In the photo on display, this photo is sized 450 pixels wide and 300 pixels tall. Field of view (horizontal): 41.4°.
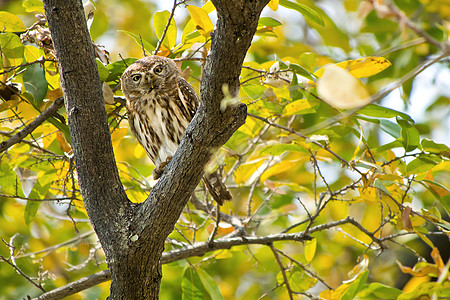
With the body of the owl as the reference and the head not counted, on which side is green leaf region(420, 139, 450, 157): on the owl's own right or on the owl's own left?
on the owl's own left

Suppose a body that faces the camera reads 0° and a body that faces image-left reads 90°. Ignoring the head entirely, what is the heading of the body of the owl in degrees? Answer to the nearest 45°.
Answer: approximately 0°

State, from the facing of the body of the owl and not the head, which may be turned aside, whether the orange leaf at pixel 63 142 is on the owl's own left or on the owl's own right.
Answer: on the owl's own right

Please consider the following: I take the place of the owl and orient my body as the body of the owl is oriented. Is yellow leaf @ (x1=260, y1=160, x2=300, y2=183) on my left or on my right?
on my left
